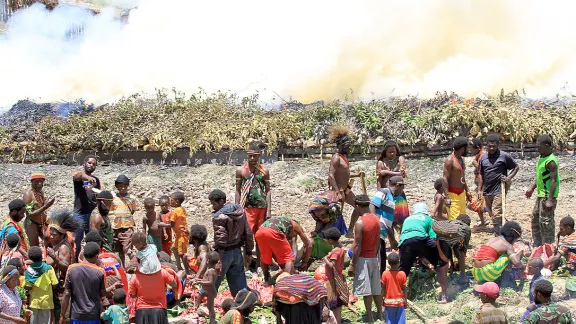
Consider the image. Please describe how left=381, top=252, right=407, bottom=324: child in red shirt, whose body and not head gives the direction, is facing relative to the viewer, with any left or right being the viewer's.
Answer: facing away from the viewer

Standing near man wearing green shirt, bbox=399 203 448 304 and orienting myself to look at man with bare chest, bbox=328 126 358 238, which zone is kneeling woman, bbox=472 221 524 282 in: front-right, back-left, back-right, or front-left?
front-right

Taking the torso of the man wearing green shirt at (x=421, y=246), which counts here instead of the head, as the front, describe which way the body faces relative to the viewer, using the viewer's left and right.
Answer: facing away from the viewer

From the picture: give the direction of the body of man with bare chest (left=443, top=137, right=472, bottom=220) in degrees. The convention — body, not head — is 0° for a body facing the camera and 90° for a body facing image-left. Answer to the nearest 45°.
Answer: approximately 315°

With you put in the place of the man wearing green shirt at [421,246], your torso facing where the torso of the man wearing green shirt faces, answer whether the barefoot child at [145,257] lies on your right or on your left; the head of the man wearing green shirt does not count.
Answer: on your left

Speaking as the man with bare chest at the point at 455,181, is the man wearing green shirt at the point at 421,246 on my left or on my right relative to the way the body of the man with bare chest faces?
on my right

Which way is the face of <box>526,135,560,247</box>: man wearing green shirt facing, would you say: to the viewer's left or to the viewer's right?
to the viewer's left

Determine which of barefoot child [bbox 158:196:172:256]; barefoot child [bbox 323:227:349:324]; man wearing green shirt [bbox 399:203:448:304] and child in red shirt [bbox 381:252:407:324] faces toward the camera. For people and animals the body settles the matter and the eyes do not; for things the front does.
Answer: barefoot child [bbox 158:196:172:256]
